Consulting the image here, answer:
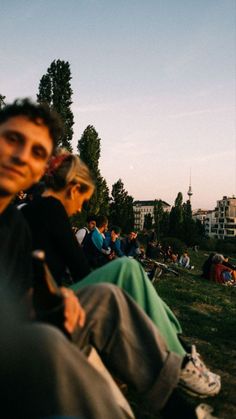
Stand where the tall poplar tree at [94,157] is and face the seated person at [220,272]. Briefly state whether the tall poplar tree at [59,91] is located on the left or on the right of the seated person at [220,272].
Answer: right

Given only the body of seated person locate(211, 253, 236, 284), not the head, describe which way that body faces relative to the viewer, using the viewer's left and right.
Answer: facing to the right of the viewer

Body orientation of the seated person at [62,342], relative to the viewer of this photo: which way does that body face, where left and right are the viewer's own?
facing the viewer and to the right of the viewer

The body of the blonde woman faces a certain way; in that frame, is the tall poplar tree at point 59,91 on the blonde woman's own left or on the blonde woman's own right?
on the blonde woman's own left

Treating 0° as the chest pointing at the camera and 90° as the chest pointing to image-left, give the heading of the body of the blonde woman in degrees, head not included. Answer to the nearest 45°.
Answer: approximately 270°

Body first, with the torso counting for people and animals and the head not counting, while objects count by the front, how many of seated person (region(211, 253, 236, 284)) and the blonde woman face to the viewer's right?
2

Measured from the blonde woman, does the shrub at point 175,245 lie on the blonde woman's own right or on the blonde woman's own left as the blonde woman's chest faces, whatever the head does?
on the blonde woman's own left
